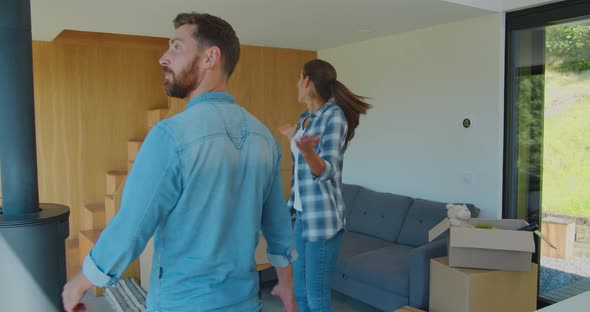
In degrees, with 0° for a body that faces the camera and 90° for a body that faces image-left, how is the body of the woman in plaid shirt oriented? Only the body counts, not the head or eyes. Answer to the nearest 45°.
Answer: approximately 90°

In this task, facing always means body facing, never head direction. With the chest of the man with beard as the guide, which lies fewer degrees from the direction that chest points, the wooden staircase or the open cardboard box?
the wooden staircase

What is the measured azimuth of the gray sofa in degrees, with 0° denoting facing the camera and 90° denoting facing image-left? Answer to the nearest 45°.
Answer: approximately 45°

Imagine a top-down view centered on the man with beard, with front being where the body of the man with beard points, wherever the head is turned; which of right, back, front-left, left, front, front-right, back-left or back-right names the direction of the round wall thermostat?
right

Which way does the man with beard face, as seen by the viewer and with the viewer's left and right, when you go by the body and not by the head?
facing away from the viewer and to the left of the viewer

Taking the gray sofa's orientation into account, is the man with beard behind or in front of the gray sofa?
in front

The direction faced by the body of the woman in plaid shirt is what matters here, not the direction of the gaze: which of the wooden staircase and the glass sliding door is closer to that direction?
the wooden staircase

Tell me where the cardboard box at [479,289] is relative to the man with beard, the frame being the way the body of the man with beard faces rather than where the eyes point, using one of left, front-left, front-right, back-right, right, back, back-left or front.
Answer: right

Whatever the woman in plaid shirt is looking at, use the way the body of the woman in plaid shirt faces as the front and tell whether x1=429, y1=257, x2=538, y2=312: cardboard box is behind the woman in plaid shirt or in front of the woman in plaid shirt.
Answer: behind

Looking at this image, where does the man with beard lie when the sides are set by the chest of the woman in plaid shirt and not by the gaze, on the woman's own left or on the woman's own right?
on the woman's own left

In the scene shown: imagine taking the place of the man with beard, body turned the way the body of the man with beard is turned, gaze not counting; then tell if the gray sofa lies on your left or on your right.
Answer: on your right
